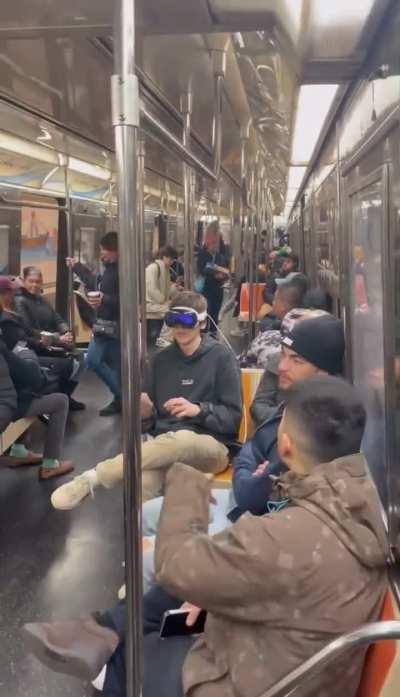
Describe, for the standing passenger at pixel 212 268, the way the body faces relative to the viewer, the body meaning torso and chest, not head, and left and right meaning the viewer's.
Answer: facing the viewer

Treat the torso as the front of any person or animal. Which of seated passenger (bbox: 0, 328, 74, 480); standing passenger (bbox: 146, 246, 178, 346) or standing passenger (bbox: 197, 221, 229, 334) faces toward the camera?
standing passenger (bbox: 197, 221, 229, 334)

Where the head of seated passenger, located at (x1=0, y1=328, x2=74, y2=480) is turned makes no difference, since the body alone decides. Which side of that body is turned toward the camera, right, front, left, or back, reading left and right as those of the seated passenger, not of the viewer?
right

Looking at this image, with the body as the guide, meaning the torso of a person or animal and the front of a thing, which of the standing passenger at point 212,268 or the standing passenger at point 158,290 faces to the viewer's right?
the standing passenger at point 158,290

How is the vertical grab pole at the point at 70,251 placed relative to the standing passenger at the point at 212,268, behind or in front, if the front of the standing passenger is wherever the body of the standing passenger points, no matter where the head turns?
in front

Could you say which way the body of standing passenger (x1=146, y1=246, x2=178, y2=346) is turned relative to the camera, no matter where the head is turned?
to the viewer's right

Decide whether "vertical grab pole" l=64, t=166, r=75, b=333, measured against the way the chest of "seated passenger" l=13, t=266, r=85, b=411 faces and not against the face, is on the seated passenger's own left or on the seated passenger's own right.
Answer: on the seated passenger's own left

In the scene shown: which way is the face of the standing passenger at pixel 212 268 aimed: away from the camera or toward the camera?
toward the camera

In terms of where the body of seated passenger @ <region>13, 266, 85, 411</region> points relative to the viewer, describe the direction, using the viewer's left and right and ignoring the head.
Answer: facing the viewer and to the right of the viewer

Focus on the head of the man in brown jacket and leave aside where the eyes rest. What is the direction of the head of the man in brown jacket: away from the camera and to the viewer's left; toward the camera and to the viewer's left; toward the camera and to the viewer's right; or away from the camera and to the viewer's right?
away from the camera and to the viewer's left
